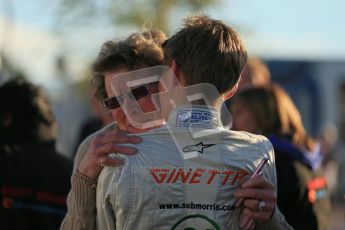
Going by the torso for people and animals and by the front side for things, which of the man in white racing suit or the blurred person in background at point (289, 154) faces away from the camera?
the man in white racing suit

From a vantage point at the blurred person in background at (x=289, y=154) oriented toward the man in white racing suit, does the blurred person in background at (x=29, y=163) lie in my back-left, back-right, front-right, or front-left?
front-right

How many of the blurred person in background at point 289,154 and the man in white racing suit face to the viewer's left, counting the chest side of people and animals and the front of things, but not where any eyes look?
1

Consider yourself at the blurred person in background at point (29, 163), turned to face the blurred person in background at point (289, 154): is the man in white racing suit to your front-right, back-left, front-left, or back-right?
front-right

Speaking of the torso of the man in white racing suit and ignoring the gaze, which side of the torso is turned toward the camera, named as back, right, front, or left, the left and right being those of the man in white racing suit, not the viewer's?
back

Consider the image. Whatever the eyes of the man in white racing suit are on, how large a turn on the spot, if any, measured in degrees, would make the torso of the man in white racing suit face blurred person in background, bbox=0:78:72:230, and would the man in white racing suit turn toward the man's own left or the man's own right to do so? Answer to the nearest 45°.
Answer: approximately 45° to the man's own left

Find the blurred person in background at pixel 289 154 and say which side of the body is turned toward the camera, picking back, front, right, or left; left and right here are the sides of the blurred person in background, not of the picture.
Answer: left

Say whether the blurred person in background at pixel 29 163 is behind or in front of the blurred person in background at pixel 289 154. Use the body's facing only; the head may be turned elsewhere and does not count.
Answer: in front

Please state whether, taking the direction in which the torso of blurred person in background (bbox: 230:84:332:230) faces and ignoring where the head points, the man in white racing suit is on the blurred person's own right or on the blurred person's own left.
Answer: on the blurred person's own left

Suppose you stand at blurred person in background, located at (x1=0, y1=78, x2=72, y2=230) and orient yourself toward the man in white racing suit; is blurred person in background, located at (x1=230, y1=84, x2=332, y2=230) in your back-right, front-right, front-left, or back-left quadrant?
front-left
